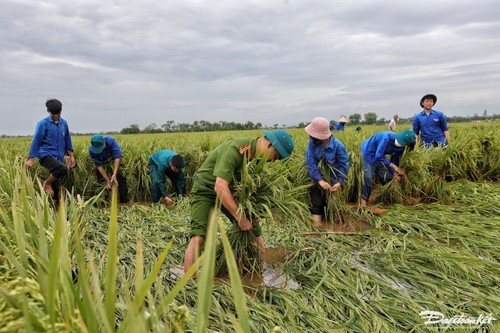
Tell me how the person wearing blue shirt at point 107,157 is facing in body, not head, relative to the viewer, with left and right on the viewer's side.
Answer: facing the viewer and to the left of the viewer

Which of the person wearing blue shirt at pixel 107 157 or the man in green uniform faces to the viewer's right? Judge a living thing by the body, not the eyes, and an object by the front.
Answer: the man in green uniform

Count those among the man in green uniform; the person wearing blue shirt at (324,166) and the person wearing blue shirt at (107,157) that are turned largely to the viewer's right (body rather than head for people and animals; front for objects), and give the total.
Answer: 1

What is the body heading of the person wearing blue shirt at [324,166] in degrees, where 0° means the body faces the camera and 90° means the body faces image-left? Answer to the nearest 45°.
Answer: approximately 0°

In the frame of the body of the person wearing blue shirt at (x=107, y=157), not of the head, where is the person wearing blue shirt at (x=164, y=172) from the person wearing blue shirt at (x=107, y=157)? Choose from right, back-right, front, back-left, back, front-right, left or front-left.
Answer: left

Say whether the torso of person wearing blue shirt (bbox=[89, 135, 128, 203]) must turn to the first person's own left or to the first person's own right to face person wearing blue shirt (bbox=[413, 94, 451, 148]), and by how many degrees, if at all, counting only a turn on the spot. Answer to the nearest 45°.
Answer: approximately 135° to the first person's own left

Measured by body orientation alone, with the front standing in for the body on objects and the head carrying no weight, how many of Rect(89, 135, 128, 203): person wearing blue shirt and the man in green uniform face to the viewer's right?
1

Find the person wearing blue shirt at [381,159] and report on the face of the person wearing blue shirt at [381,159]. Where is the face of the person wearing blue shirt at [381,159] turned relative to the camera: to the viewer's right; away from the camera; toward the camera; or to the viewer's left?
to the viewer's right

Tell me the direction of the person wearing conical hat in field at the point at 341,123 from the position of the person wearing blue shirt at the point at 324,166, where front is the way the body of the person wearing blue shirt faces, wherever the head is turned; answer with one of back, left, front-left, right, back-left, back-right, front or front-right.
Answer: back

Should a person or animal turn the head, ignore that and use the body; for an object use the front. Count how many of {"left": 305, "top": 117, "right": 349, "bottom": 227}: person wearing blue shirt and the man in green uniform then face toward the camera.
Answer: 1

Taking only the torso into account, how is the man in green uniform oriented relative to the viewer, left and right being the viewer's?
facing to the right of the viewer

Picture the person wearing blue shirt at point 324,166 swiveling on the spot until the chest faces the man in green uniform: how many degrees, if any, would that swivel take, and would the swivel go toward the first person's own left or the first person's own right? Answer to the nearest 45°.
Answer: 0° — they already face them

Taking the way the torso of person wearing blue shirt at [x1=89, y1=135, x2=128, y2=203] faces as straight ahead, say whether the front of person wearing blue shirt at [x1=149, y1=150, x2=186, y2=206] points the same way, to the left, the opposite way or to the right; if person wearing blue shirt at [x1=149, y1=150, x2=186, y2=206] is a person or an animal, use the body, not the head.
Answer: to the left

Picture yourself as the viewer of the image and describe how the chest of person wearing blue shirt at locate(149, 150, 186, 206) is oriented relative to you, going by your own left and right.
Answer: facing the viewer and to the right of the viewer
